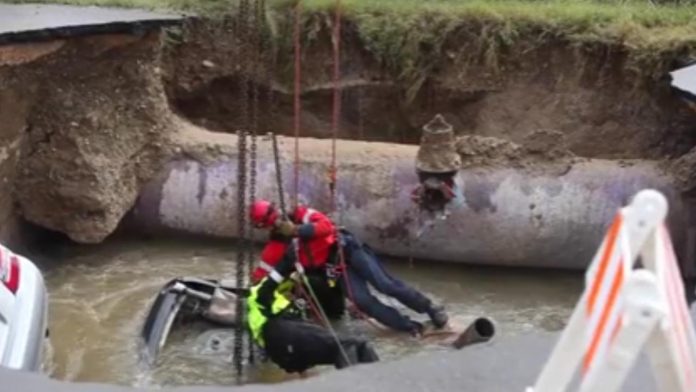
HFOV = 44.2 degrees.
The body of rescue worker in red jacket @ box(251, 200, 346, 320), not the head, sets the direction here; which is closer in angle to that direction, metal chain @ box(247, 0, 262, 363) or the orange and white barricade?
the metal chain

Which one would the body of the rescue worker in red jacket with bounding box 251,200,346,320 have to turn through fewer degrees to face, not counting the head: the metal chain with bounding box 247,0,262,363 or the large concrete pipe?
the metal chain

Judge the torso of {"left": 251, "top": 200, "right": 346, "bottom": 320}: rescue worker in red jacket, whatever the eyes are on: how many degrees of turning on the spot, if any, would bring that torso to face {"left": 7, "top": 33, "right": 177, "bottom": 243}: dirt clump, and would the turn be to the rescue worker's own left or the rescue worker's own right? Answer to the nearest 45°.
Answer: approximately 45° to the rescue worker's own right

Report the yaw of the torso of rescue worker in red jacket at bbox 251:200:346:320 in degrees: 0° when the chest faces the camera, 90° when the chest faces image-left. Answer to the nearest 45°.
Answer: approximately 90°

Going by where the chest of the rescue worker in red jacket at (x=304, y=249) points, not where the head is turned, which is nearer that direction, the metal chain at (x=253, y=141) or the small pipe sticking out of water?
the metal chain

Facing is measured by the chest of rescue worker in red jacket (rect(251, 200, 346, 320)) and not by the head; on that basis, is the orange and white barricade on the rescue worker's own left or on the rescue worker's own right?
on the rescue worker's own left

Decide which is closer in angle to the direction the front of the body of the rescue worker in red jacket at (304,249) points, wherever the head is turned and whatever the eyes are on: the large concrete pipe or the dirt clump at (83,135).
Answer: the dirt clump
